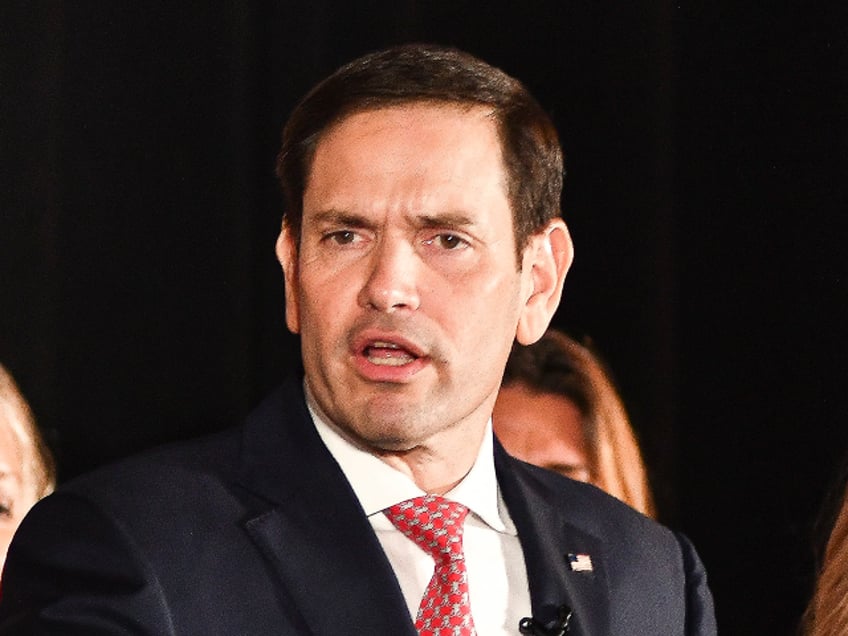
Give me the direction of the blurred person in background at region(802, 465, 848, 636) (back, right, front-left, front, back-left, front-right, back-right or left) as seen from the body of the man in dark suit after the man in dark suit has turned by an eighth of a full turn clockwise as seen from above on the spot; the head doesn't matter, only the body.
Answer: back

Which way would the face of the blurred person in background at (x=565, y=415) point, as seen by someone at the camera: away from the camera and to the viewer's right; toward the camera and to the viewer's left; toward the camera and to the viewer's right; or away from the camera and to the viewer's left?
toward the camera and to the viewer's left

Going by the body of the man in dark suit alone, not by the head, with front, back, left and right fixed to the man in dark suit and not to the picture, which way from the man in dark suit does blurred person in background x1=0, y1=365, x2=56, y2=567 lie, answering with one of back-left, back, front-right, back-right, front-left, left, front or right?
back-right

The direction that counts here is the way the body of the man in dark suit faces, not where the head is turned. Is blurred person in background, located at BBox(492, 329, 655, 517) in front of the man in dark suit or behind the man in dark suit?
behind

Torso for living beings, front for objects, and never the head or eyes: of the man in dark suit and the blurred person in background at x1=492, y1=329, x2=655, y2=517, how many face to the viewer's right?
0

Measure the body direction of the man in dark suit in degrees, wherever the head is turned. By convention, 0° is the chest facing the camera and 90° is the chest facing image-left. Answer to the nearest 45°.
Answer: approximately 0°

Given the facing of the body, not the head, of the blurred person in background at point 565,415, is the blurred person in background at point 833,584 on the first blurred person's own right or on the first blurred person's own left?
on the first blurred person's own left

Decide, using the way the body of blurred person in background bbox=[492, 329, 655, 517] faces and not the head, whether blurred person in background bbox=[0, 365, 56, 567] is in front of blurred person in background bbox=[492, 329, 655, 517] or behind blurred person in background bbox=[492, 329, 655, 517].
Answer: in front
